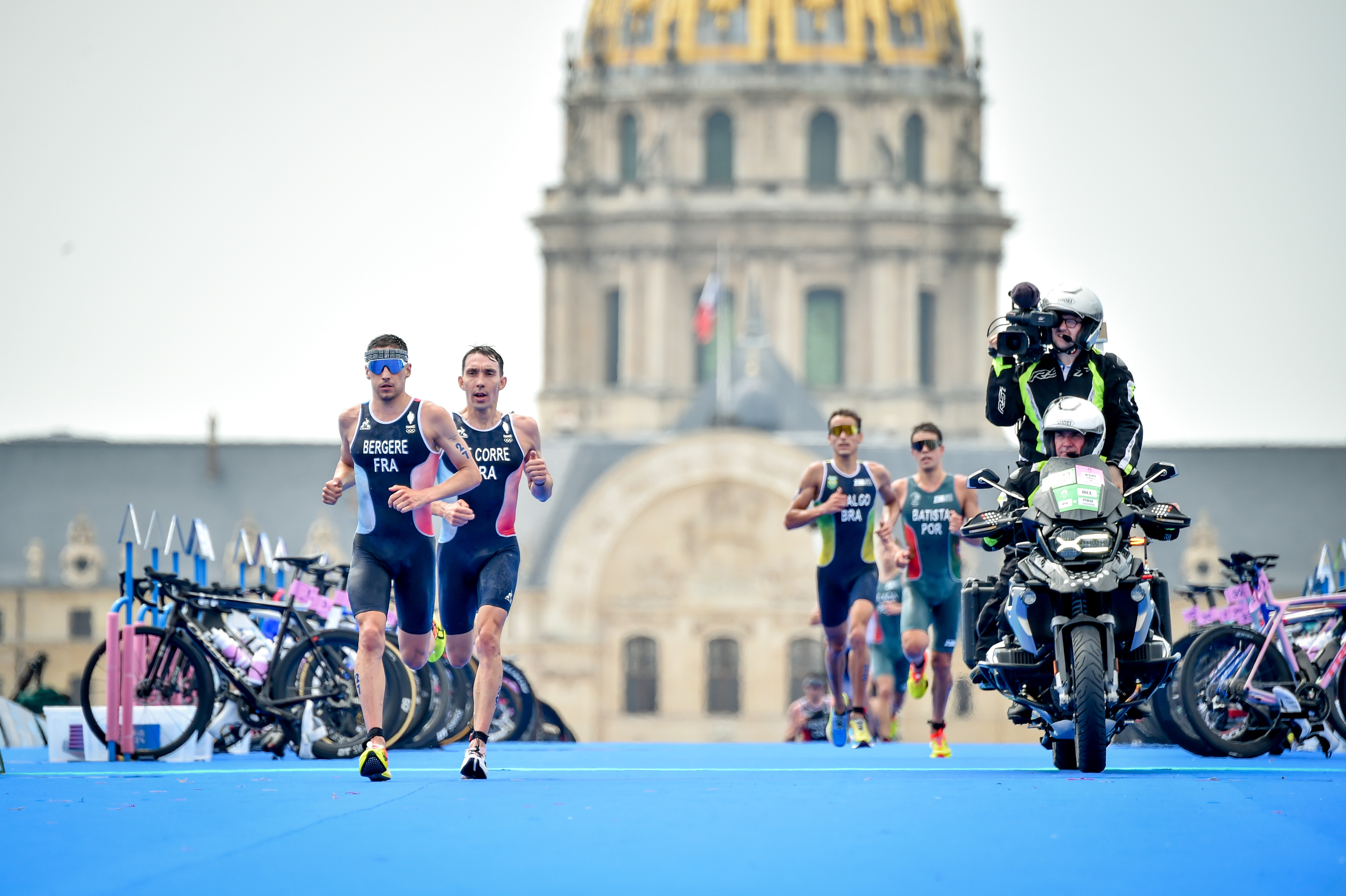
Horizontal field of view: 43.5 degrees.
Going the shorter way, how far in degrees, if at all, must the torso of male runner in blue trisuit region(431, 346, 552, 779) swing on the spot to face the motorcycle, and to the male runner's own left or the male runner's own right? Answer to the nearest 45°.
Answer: approximately 45° to the male runner's own left

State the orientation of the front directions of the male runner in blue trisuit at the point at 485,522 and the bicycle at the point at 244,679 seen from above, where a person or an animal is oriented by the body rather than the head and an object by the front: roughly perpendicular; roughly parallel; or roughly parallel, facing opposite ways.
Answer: roughly perpendicular

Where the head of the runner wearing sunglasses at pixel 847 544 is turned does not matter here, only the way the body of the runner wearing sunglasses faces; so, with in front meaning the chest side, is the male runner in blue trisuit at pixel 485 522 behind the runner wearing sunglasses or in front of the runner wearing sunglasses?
in front

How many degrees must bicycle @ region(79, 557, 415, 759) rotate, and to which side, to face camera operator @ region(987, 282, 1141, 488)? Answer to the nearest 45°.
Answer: approximately 135° to its left

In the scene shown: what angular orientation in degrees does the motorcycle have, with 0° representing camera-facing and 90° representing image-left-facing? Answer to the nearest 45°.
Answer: approximately 0°

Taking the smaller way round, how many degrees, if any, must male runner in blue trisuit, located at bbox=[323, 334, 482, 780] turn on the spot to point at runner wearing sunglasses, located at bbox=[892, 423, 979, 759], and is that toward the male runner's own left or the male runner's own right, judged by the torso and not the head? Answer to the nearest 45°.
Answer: approximately 135° to the male runner's own left

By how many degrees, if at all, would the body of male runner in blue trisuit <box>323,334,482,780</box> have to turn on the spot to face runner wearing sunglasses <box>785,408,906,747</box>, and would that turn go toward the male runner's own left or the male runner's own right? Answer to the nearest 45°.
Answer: approximately 135° to the male runner's own left

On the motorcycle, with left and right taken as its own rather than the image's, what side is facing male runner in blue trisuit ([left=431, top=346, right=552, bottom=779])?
right

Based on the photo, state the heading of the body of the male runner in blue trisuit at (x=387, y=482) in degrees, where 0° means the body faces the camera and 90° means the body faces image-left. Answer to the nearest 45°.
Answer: approximately 0°
